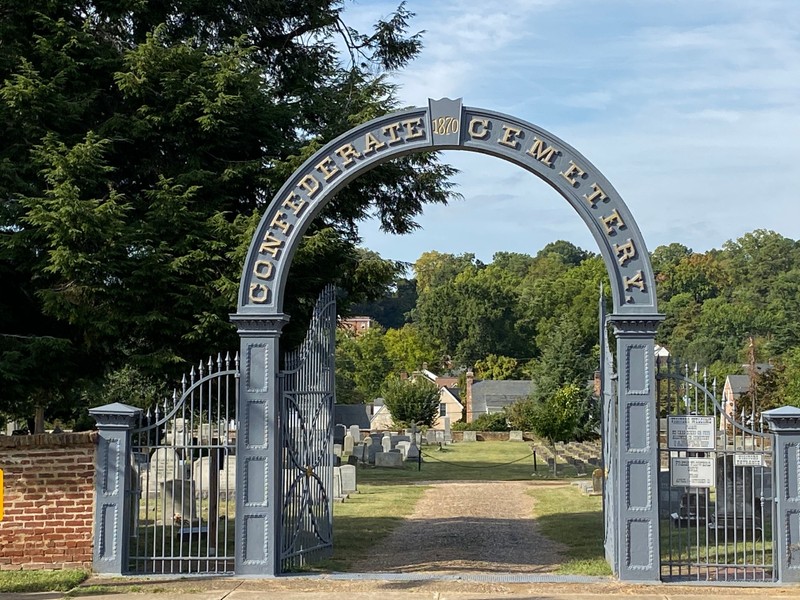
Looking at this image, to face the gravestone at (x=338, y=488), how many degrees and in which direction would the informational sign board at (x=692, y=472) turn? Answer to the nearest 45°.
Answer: approximately 135° to its right

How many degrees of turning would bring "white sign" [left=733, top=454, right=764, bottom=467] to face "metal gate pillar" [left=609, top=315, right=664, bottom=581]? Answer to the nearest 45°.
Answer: approximately 45° to its right

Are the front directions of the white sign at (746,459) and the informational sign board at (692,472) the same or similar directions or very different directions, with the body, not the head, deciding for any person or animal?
same or similar directions

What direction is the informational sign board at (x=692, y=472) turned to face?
toward the camera

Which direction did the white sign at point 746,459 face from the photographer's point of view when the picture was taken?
facing the viewer

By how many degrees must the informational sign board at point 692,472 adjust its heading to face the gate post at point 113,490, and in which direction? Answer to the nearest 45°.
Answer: approximately 90° to its right

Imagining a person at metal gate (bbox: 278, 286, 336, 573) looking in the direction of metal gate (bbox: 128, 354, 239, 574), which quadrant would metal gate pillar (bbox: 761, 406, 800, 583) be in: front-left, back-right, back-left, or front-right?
back-left

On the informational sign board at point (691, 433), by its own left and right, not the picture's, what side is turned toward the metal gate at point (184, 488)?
right

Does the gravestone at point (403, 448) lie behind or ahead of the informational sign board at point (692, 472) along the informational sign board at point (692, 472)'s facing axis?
behind

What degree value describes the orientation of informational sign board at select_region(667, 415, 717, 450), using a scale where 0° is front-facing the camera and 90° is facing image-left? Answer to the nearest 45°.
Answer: approximately 0°

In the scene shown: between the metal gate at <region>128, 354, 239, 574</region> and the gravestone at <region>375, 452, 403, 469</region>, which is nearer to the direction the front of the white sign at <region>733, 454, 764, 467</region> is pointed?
the metal gate

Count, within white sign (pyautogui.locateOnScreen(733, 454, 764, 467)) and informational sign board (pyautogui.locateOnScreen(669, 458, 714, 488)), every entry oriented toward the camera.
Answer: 2
